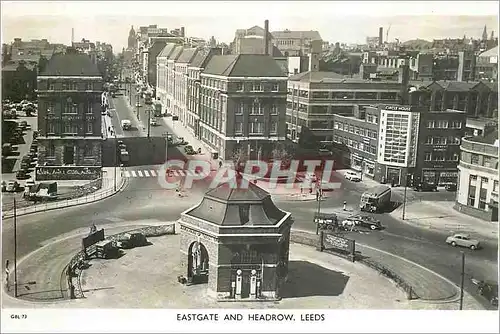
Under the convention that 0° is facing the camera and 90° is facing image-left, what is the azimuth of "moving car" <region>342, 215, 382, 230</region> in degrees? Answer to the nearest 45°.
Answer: approximately 270°

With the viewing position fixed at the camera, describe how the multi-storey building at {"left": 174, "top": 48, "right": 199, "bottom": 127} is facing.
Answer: facing the viewer and to the left of the viewer

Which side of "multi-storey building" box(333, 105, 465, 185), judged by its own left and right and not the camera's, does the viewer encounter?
front
